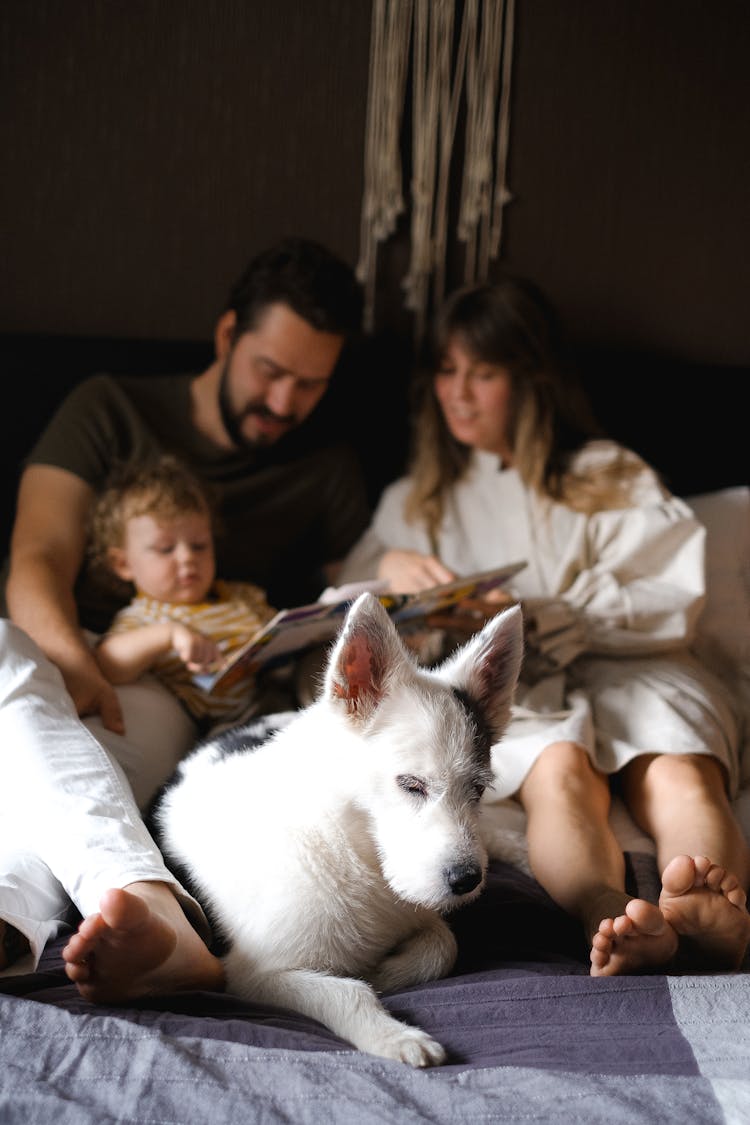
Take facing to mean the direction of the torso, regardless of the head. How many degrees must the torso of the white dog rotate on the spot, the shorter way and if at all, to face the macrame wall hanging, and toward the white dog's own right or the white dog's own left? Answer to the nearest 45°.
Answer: approximately 135° to the white dog's own left

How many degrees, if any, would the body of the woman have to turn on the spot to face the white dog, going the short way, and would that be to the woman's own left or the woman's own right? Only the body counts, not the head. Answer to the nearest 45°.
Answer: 0° — they already face it

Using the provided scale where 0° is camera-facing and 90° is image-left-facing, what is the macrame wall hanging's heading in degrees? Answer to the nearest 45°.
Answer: approximately 0°

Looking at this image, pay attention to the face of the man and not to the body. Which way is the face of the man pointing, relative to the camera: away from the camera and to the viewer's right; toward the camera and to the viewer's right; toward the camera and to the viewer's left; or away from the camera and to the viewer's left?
toward the camera and to the viewer's right

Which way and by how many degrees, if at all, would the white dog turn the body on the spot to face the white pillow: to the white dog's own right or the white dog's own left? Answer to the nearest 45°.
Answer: approximately 90° to the white dog's own left

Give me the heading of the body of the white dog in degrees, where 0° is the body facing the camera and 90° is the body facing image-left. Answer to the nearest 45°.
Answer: approximately 315°

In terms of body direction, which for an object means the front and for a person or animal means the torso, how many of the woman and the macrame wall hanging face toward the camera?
2

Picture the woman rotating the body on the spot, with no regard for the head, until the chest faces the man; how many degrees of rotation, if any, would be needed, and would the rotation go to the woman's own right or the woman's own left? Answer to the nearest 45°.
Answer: approximately 90° to the woman's own right

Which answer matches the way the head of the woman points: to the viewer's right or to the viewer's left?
to the viewer's left

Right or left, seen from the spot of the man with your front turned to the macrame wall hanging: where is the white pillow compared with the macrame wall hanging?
right

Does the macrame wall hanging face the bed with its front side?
yes
